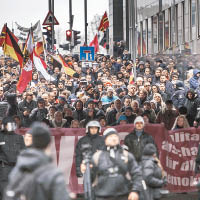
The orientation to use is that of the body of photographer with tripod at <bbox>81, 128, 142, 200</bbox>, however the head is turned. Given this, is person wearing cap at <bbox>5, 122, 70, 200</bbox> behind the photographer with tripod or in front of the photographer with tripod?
in front

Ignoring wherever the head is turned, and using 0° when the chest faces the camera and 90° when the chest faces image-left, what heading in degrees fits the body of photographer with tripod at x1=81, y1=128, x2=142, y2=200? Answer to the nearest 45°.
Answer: approximately 0°

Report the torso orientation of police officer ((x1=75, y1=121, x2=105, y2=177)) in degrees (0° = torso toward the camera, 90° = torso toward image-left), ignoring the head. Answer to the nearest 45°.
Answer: approximately 0°

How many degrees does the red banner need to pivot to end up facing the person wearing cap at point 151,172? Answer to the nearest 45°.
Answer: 0° — it already faces them

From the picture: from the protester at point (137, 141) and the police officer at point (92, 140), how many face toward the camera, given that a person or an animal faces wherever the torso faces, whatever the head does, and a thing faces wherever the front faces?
2

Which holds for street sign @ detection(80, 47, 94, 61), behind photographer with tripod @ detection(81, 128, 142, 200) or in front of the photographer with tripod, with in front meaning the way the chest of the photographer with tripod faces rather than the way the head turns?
behind

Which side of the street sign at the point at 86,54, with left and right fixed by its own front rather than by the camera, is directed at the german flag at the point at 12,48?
right

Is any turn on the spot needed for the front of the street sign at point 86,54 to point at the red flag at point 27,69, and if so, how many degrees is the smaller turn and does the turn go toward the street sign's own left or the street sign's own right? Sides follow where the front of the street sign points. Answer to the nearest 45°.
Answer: approximately 45° to the street sign's own right

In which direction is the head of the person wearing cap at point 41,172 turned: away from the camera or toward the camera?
away from the camera

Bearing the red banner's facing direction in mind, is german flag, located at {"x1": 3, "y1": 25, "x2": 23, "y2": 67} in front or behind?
behind

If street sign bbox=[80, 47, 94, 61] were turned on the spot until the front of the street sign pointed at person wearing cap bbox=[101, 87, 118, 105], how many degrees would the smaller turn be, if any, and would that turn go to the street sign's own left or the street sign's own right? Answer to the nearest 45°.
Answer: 0° — it already faces them

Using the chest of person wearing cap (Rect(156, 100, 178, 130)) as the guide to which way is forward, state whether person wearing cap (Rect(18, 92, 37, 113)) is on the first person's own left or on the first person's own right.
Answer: on the first person's own right
